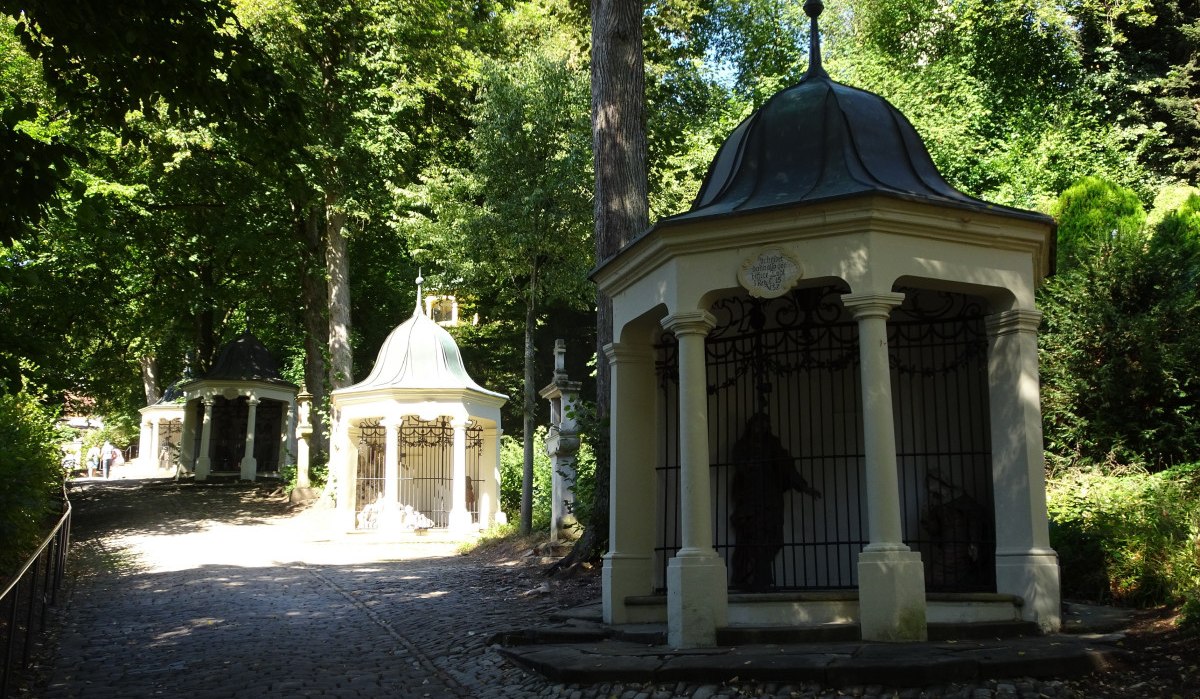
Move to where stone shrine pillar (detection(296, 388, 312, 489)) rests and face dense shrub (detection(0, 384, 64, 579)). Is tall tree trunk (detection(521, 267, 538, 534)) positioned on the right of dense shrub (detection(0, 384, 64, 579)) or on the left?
left

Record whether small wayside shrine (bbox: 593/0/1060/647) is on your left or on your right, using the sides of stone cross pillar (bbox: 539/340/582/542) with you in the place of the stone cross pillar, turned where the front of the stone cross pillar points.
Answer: on your left

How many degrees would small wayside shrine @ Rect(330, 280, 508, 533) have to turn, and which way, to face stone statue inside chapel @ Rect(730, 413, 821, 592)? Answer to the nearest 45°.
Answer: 0° — it already faces it

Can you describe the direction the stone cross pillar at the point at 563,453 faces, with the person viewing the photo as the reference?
facing the viewer and to the left of the viewer

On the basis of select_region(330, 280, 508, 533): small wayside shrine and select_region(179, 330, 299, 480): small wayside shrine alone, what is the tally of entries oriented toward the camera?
2

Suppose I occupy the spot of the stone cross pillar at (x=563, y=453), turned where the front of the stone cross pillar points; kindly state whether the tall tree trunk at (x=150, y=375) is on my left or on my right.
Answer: on my right

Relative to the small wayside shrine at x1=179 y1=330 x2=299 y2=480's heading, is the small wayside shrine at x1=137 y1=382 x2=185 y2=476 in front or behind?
behind

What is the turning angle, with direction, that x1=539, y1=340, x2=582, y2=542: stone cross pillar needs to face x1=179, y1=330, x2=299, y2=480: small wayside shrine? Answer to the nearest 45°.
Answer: approximately 90° to its right

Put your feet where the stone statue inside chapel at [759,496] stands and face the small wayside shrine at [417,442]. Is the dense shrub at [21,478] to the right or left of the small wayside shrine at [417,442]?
left

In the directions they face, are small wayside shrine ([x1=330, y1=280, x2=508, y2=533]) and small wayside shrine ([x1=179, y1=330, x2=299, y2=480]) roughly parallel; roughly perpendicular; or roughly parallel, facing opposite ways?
roughly parallel

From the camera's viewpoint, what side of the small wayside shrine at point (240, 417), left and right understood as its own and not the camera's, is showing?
front

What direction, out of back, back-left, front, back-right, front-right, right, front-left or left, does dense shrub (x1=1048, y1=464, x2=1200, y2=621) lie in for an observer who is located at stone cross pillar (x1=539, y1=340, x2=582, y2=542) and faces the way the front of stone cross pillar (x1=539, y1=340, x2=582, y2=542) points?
left

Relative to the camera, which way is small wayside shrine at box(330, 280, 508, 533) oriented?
toward the camera

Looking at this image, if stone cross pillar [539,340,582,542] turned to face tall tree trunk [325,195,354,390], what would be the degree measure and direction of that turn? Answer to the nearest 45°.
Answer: approximately 90° to its right

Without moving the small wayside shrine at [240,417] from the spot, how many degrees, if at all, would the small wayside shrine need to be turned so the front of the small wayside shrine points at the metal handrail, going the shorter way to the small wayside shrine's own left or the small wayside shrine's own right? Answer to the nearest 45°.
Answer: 0° — it already faces it

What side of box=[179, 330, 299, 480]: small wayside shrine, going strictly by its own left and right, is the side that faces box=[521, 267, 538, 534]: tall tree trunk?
front

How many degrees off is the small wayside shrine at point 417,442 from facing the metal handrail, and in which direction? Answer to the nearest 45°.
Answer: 0° — it already faces it

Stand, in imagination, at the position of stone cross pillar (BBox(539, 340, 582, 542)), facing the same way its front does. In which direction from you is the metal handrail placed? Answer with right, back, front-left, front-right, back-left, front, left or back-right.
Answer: front
